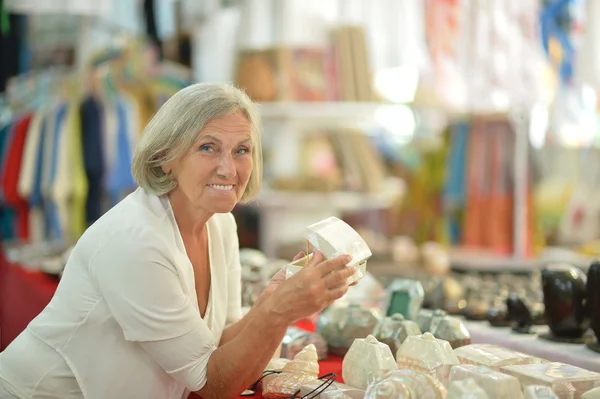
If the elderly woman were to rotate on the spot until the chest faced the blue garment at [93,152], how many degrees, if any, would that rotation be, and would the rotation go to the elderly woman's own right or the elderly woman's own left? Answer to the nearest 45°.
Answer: approximately 135° to the elderly woman's own left

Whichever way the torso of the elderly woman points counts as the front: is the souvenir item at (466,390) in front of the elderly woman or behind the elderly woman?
in front

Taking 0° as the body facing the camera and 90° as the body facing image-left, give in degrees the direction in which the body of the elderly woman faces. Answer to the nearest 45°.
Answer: approximately 315°

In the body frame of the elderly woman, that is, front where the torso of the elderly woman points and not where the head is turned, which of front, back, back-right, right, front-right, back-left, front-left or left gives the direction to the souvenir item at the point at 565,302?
front-left

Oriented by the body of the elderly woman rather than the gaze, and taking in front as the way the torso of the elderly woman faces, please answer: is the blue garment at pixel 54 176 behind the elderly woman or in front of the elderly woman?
behind

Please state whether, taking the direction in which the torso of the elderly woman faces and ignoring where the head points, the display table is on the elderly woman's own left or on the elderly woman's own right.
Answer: on the elderly woman's own left
